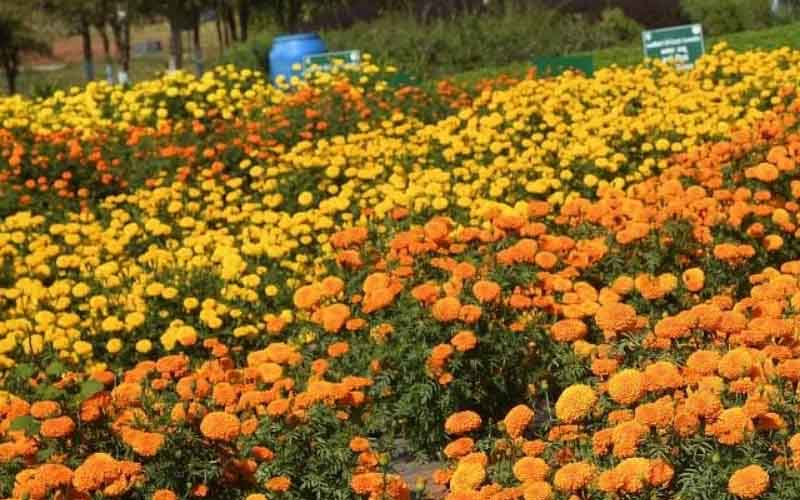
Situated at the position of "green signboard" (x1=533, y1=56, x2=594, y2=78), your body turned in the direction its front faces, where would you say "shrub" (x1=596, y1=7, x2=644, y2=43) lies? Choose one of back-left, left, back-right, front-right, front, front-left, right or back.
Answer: back

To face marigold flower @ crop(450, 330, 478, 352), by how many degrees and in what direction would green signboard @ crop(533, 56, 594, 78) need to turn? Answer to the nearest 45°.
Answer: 0° — it already faces it

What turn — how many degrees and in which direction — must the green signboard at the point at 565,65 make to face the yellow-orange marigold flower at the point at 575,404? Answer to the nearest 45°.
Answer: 0° — it already faces it

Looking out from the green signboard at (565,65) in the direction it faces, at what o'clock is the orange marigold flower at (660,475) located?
The orange marigold flower is roughly at 12 o'clock from the green signboard.

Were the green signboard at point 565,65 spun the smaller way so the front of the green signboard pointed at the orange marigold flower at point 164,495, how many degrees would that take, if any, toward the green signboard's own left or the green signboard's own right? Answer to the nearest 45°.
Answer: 0° — it already faces it

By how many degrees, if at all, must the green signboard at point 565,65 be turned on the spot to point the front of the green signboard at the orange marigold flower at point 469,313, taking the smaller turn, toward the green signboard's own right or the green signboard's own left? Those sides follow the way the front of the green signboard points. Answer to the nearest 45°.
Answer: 0° — it already faces it

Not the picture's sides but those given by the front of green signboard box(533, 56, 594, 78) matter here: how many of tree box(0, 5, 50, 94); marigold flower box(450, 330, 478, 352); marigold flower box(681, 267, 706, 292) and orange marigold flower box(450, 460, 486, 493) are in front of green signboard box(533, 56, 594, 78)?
3

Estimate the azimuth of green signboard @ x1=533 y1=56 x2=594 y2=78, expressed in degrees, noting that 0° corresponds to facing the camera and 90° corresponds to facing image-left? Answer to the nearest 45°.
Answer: approximately 0°

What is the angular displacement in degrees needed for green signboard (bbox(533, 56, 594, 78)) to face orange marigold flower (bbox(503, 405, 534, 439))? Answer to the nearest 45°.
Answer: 0° — it already faces it

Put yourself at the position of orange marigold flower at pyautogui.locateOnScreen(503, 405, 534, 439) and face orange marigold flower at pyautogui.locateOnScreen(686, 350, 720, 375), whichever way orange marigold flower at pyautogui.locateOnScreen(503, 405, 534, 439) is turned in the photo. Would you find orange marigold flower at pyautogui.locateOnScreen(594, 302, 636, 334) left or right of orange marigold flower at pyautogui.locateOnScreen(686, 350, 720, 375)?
left

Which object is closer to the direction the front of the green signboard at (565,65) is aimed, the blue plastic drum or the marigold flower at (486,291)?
the marigold flower
